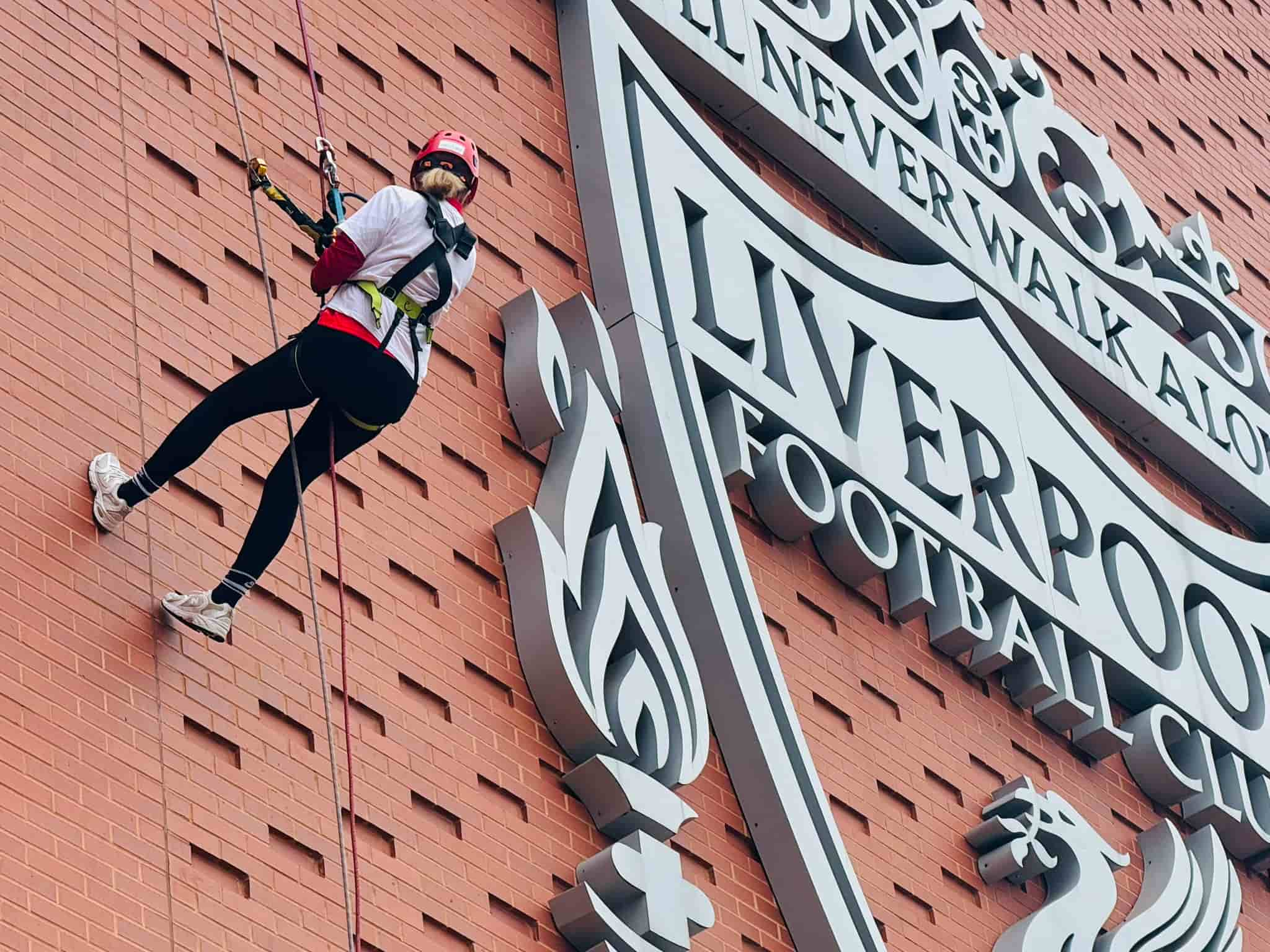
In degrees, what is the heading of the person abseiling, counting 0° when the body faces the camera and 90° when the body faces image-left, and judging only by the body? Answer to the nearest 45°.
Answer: approximately 135°
